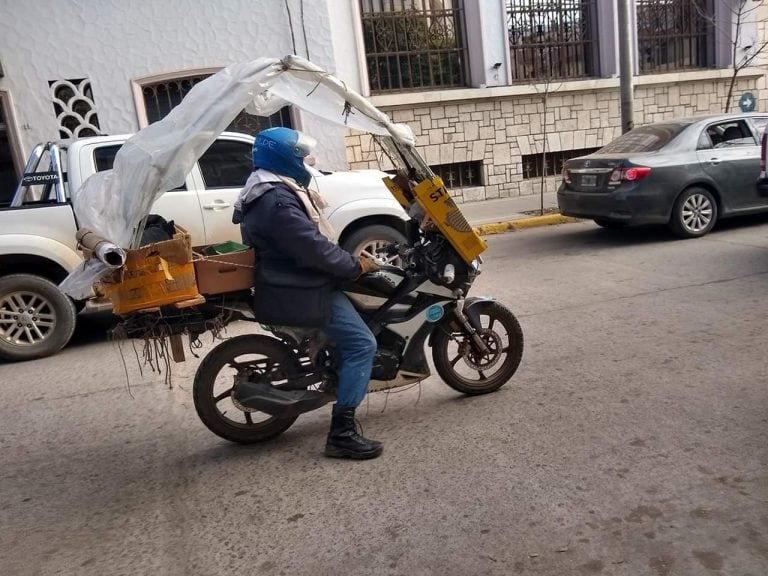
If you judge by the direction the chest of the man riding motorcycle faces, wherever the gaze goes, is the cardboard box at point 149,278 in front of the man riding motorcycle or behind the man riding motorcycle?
behind

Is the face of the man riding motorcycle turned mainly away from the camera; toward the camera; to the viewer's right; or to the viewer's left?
to the viewer's right

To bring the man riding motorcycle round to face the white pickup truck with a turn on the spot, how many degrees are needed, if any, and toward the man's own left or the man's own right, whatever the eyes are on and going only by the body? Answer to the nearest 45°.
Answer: approximately 135° to the man's own left

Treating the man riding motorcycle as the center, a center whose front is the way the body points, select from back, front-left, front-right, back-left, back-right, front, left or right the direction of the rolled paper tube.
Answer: back

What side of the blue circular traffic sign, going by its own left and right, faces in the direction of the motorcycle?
front

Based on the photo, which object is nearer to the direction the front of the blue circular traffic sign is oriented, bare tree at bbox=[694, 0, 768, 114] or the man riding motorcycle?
the man riding motorcycle

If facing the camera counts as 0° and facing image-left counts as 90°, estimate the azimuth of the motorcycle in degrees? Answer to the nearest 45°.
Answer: approximately 270°

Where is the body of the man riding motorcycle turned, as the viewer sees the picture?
to the viewer's right

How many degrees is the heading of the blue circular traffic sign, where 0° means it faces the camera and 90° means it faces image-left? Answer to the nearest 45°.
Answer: approximately 0°

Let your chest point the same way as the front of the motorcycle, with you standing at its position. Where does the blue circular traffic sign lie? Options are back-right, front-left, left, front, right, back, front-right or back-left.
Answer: front-left

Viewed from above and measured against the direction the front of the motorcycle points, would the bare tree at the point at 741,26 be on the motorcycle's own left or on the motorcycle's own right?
on the motorcycle's own left

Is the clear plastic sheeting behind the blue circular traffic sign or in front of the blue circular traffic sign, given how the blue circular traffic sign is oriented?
in front
